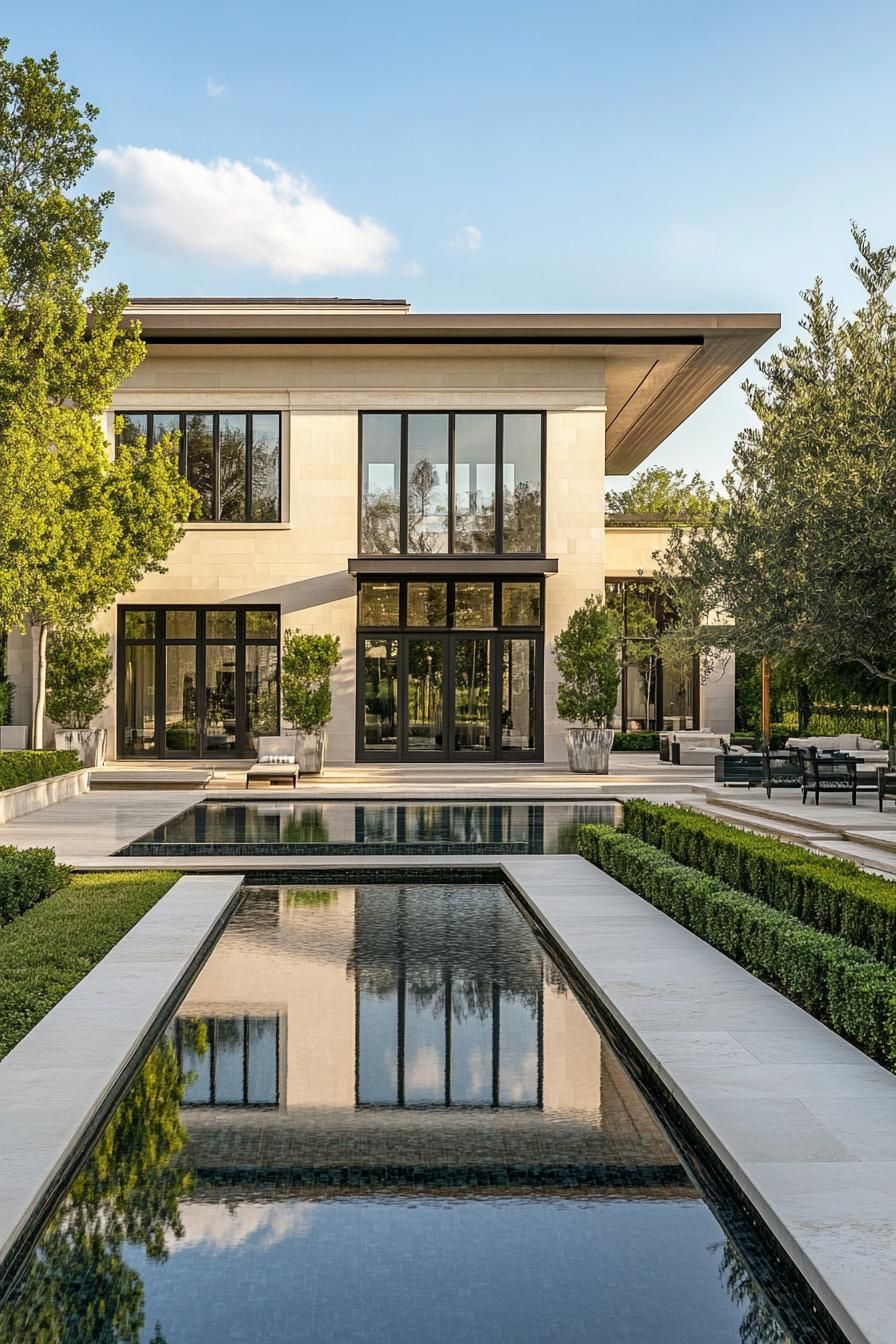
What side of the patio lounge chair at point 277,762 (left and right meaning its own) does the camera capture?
front

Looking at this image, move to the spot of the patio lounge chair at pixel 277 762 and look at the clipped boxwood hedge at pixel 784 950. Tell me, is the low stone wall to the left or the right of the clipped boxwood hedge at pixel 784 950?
right

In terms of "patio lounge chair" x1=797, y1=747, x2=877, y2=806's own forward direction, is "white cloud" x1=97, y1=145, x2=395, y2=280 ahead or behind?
behind

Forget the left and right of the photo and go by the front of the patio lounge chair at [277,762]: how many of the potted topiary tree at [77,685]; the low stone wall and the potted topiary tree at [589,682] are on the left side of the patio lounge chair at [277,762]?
1

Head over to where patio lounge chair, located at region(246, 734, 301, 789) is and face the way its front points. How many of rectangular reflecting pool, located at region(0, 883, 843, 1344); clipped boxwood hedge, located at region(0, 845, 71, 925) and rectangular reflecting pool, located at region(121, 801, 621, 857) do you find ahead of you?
3

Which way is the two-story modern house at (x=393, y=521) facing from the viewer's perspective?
toward the camera

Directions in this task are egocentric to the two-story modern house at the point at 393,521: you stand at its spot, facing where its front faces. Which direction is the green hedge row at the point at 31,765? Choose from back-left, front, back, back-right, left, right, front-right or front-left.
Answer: front-right

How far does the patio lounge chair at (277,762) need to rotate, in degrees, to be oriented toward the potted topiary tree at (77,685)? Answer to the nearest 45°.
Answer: approximately 135° to its right
